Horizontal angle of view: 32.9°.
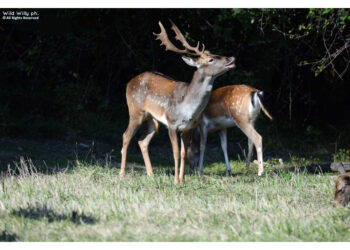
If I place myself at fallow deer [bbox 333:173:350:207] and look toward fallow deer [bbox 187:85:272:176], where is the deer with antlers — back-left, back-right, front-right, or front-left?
front-left
